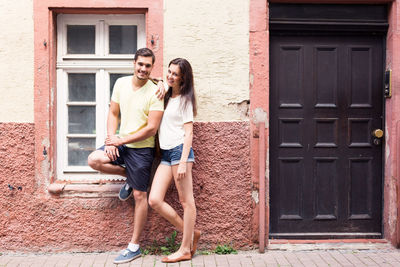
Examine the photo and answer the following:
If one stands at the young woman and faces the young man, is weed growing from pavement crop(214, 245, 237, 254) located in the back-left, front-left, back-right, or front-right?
back-right

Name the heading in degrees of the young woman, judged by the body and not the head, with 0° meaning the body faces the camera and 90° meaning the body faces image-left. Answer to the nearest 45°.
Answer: approximately 45°

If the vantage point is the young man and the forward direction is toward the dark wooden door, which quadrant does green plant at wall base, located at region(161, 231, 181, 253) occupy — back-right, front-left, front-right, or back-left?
front-left

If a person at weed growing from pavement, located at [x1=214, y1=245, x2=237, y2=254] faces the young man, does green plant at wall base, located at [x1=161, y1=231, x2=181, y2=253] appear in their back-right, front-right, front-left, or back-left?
front-right
